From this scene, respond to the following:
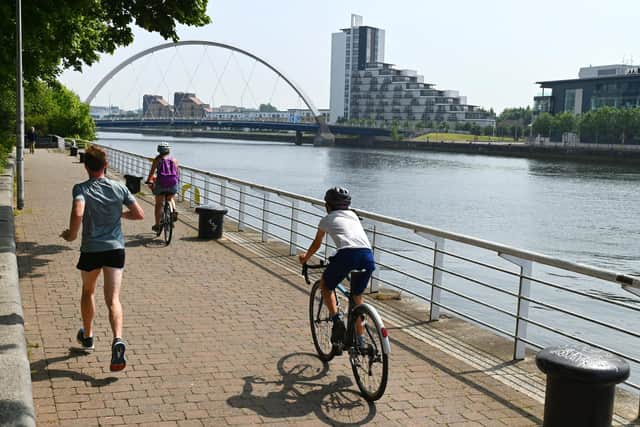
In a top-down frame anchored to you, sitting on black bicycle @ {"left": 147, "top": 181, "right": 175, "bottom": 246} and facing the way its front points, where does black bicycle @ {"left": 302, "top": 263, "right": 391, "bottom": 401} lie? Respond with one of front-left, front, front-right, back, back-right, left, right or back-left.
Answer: back

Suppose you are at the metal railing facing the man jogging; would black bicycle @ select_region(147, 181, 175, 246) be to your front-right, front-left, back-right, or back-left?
front-right

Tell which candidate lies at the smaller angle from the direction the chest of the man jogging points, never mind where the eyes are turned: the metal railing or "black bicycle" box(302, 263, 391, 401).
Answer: the metal railing

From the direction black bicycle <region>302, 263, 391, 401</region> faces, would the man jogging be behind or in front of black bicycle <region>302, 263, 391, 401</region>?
in front

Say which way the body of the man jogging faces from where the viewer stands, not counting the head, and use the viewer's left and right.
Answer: facing away from the viewer

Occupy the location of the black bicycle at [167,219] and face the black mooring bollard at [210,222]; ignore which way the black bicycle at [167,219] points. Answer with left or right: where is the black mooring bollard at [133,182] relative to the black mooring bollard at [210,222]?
left

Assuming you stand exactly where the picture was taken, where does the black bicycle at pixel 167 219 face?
facing away from the viewer

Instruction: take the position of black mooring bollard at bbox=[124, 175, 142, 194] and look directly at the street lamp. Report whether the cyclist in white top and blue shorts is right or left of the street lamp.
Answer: left

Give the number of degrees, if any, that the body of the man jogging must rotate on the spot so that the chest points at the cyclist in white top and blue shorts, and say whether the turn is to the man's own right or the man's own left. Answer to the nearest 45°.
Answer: approximately 90° to the man's own right

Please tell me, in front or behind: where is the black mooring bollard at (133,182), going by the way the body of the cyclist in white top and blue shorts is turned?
in front

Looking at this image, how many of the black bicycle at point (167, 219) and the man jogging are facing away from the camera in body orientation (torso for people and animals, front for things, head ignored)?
2

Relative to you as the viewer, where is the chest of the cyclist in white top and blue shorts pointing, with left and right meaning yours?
facing away from the viewer and to the left of the viewer

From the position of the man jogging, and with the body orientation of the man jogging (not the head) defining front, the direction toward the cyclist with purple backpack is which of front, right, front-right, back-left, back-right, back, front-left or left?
front

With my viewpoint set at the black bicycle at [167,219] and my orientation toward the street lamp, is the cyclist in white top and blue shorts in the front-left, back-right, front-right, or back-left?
back-left

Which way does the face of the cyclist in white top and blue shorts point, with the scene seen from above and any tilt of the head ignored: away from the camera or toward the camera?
away from the camera

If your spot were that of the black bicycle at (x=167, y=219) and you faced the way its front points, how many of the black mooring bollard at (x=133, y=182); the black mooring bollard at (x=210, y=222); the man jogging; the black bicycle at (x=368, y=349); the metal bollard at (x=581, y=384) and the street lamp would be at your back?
3
